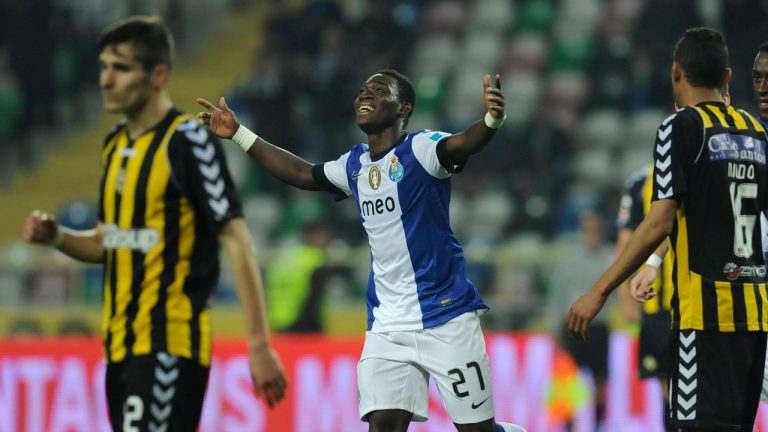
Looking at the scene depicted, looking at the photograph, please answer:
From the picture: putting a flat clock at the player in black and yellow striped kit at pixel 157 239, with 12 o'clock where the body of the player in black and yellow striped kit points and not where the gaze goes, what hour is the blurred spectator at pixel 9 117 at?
The blurred spectator is roughly at 4 o'clock from the player in black and yellow striped kit.

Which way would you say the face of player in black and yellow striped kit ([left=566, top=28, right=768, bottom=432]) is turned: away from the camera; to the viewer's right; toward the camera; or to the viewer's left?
away from the camera

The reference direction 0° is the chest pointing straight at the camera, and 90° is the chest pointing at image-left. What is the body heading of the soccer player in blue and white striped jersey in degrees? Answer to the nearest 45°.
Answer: approximately 45°

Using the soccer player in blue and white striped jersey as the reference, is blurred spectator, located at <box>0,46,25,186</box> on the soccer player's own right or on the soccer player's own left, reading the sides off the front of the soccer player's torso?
on the soccer player's own right

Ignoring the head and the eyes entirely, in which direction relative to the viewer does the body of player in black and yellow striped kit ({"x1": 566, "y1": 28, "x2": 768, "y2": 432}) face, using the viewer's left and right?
facing away from the viewer and to the left of the viewer

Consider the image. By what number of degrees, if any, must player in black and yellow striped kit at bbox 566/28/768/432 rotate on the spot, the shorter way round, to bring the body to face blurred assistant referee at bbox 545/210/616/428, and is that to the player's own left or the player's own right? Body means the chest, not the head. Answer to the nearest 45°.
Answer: approximately 45° to the player's own right

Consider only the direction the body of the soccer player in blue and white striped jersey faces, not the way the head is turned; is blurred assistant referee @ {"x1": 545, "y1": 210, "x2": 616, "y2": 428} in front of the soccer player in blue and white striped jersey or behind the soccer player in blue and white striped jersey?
behind
